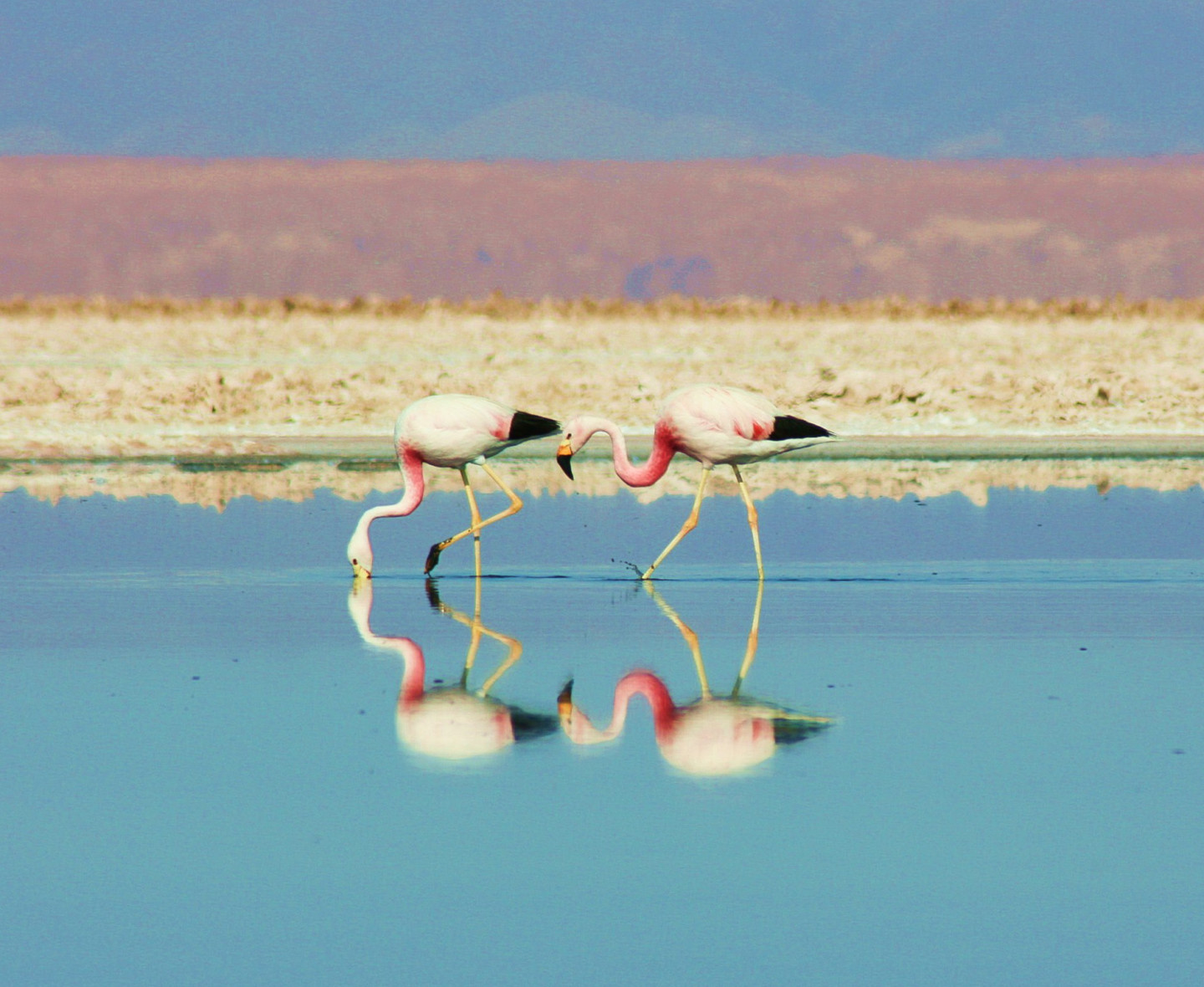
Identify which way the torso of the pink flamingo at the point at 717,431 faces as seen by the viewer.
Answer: to the viewer's left
